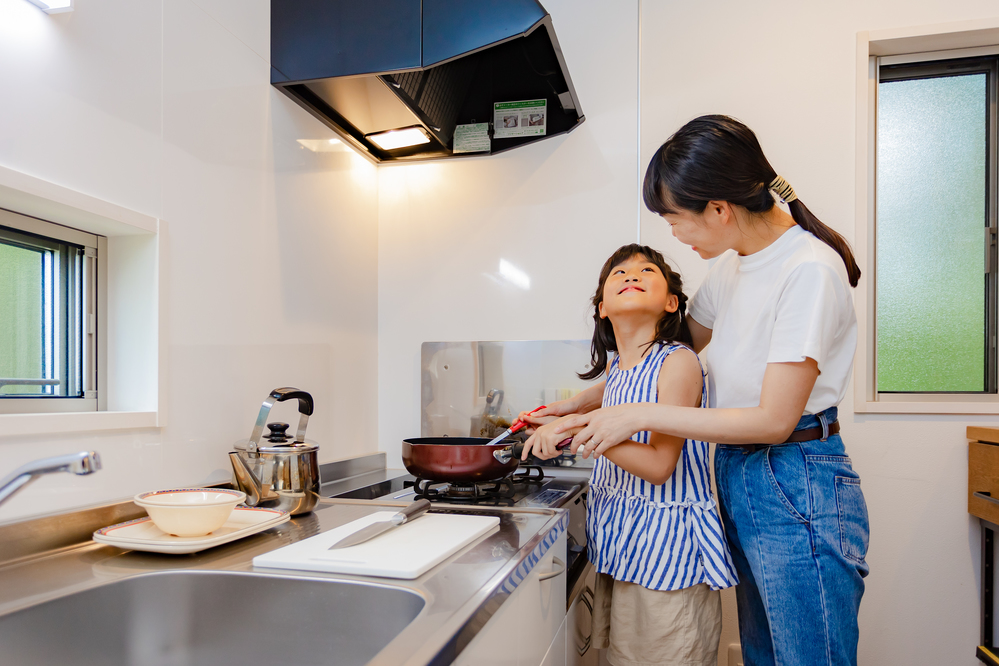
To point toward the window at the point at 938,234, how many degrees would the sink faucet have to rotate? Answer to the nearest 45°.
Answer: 0° — it already faces it

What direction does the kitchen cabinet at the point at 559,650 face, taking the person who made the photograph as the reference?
facing to the right of the viewer

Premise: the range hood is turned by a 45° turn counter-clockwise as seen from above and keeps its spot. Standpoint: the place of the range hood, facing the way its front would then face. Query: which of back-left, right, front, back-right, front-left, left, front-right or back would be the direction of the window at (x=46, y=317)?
back

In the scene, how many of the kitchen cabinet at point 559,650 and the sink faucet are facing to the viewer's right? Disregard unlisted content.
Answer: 2

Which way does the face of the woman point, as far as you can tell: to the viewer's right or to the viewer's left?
to the viewer's left

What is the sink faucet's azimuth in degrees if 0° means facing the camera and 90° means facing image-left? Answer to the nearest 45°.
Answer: approximately 270°

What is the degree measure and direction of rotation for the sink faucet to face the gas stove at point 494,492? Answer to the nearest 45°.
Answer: approximately 45° to its left
